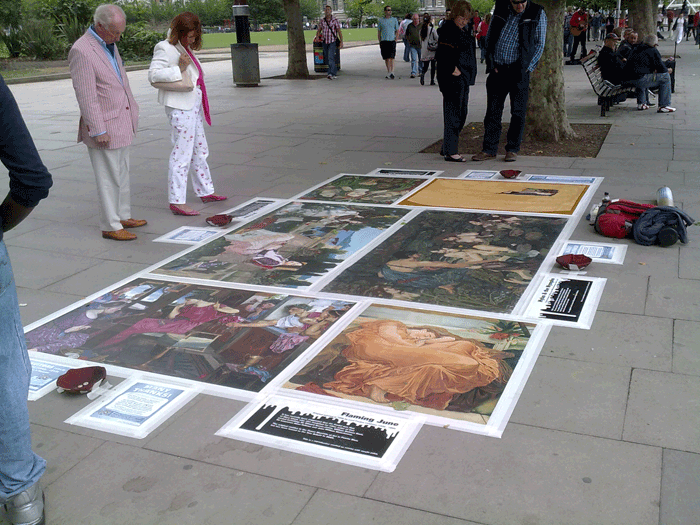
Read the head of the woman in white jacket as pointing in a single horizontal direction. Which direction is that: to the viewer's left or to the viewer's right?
to the viewer's right

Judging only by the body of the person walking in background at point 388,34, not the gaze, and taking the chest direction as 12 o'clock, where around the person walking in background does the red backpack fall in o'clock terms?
The red backpack is roughly at 12 o'clock from the person walking in background.

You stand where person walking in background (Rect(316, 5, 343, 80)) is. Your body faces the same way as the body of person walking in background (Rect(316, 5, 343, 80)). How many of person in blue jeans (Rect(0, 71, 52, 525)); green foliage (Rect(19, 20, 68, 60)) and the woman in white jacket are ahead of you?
2

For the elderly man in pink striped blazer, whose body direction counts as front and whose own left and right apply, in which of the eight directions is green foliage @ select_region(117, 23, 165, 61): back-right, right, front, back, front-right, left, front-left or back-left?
back-left

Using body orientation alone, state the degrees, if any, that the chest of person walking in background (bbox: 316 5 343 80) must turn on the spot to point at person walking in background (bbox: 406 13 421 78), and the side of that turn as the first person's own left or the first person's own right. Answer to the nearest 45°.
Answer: approximately 45° to the first person's own left

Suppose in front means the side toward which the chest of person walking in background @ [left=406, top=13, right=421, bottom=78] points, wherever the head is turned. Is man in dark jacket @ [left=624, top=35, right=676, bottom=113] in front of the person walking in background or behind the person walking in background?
in front

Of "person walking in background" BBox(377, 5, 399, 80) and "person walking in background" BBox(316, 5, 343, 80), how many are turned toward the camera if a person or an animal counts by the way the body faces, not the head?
2

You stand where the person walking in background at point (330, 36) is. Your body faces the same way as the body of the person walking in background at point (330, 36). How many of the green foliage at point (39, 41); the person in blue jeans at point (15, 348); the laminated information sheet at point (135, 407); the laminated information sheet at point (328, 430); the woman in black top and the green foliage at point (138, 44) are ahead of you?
4

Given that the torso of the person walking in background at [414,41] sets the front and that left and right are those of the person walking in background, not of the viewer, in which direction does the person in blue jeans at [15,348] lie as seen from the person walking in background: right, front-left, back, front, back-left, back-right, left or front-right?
front-right
